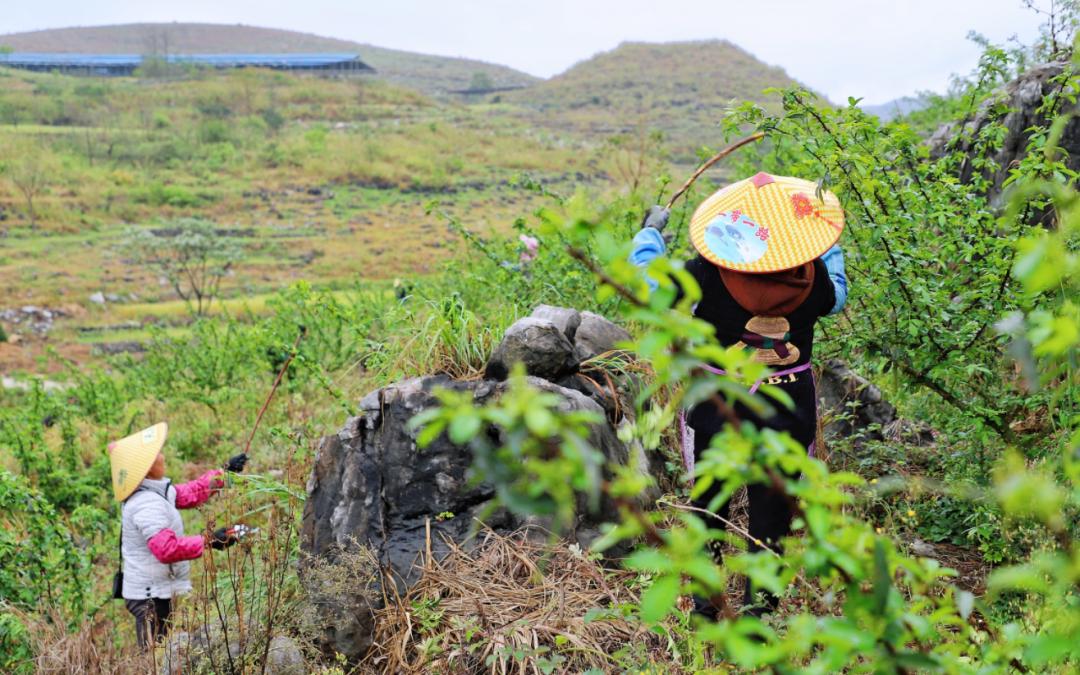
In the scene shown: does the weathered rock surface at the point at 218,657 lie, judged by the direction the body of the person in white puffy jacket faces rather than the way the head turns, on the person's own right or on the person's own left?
on the person's own right

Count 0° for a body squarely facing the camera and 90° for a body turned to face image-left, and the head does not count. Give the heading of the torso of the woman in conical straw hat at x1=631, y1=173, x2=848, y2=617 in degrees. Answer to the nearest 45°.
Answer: approximately 180°

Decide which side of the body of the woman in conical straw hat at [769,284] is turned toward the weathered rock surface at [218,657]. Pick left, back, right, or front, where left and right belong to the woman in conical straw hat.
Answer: left

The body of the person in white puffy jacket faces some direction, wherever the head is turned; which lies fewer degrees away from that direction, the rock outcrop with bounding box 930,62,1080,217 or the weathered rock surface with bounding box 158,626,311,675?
the rock outcrop

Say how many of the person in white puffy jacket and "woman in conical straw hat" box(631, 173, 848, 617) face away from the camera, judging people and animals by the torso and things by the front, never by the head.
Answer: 1

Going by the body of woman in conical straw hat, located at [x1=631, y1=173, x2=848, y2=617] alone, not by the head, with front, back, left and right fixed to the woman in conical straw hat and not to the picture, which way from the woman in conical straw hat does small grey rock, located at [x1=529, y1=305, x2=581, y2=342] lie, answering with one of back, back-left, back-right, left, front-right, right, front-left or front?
front-left

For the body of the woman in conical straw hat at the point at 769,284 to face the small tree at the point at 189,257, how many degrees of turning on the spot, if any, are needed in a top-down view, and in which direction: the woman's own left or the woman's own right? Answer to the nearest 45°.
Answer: approximately 45° to the woman's own left

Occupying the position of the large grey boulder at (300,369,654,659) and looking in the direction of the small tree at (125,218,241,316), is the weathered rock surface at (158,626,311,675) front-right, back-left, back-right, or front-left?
back-left

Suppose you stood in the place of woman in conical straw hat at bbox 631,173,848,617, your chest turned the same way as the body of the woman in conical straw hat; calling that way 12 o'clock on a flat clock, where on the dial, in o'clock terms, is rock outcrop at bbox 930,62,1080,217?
The rock outcrop is roughly at 1 o'clock from the woman in conical straw hat.

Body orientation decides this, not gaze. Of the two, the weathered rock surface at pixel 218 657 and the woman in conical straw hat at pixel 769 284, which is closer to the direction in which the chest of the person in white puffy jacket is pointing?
the woman in conical straw hat

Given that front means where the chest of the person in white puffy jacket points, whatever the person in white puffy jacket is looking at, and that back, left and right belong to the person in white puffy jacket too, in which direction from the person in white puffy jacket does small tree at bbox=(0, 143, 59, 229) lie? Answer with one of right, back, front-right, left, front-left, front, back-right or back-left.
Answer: left

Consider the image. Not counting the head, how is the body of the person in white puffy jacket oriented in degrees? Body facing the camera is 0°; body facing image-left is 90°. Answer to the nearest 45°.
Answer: approximately 270°

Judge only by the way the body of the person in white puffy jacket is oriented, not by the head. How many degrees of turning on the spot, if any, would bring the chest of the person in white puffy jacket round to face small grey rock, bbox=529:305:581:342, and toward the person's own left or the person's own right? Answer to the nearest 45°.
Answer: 0° — they already face it
